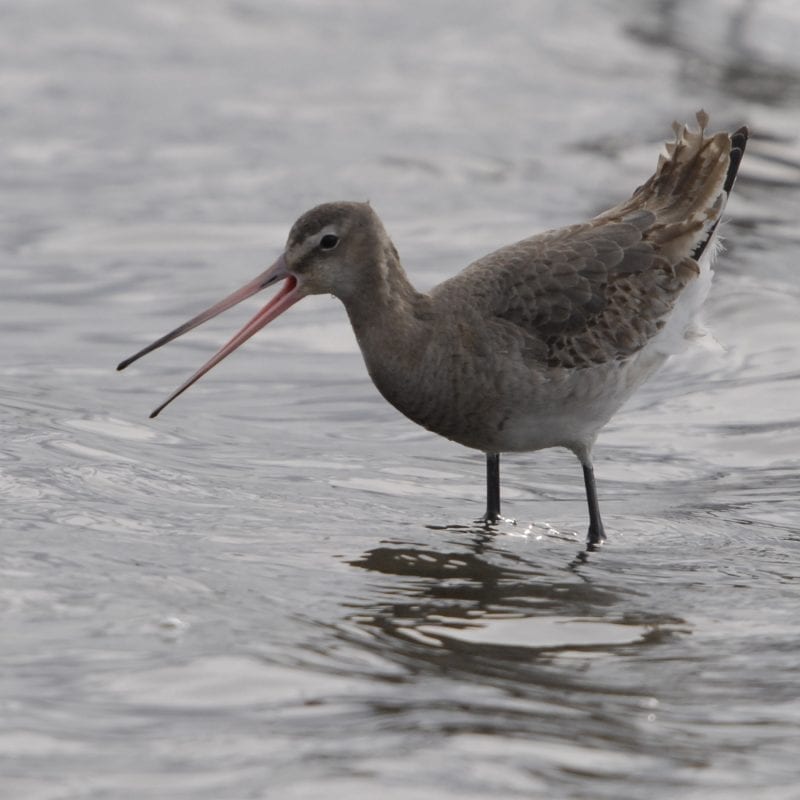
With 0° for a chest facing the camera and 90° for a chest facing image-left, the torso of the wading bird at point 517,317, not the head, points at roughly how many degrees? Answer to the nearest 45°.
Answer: approximately 90°
